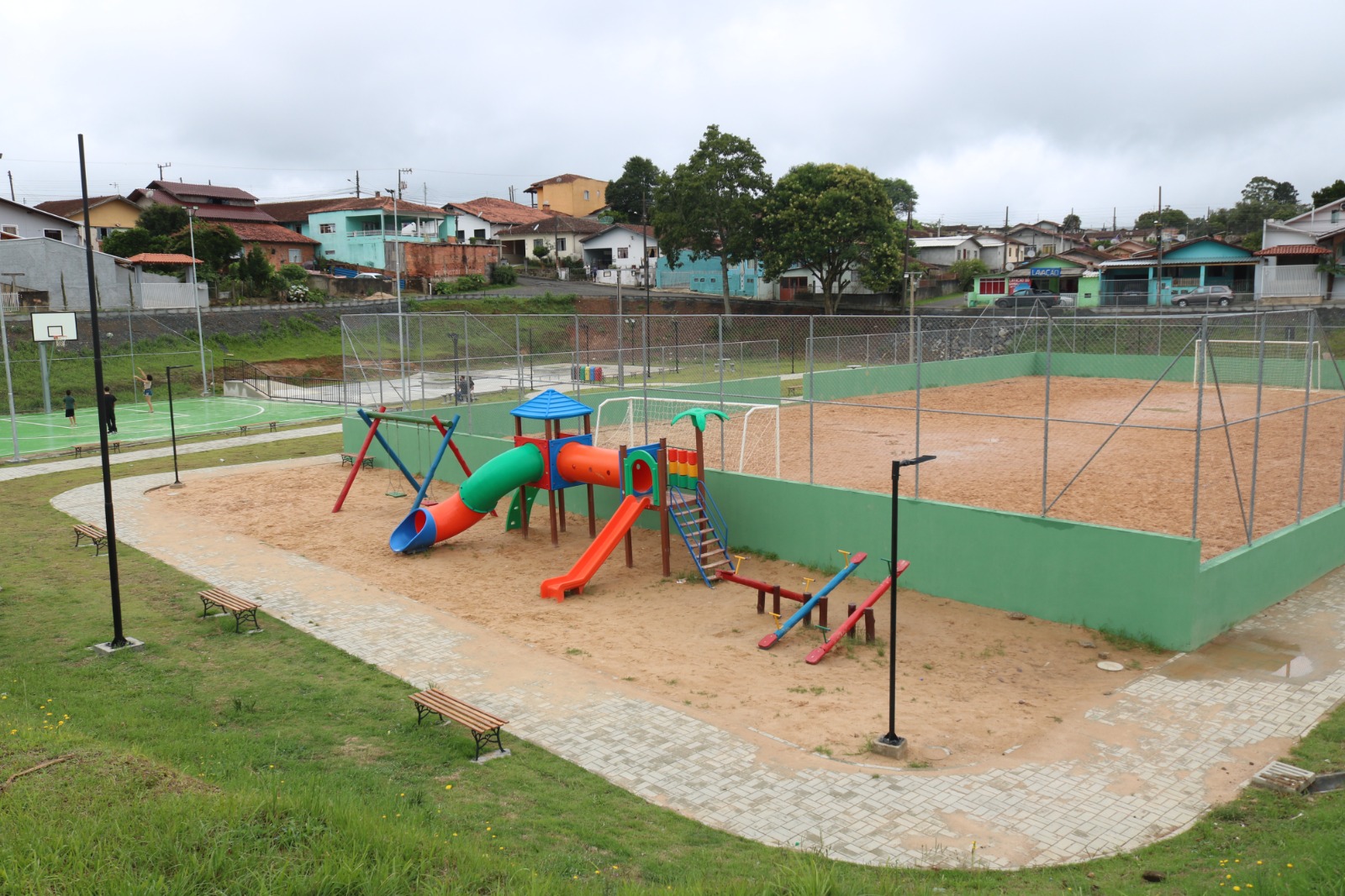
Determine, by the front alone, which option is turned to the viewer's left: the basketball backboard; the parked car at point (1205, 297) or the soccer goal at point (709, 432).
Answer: the parked car

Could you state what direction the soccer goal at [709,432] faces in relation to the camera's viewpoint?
facing away from the viewer and to the right of the viewer

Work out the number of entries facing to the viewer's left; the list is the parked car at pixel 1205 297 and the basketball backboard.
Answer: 1

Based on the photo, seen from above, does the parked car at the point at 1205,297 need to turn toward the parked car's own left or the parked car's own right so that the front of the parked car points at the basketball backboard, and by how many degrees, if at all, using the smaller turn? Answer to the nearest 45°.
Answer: approximately 45° to the parked car's own left

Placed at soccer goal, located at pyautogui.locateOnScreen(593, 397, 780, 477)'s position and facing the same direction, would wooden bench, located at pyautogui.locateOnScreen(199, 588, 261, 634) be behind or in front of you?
behind

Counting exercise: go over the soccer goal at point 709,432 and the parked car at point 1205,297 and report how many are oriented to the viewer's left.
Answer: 1

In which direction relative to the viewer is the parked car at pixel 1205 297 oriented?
to the viewer's left

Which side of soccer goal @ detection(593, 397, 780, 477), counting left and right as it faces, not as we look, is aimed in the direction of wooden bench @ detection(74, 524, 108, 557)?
back
